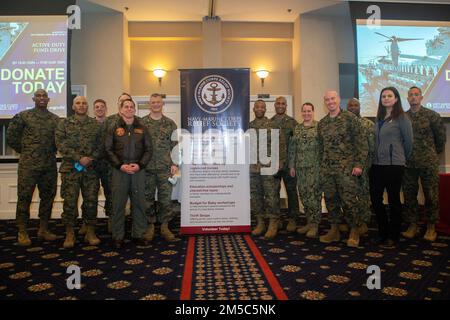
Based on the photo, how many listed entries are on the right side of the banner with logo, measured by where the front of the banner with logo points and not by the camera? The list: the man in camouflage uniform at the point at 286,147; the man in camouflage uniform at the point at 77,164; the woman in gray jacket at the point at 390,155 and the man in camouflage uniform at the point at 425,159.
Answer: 1

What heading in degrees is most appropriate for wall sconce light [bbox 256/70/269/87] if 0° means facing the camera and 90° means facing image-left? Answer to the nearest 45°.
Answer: approximately 0°

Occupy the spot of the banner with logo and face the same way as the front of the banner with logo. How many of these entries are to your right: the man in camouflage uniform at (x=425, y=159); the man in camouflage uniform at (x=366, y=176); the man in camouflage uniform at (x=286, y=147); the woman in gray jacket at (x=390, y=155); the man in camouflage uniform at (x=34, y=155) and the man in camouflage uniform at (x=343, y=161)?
1

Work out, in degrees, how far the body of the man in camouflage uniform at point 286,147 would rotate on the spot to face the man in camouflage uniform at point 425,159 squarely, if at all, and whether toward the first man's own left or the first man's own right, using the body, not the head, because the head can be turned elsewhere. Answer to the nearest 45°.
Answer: approximately 90° to the first man's own left

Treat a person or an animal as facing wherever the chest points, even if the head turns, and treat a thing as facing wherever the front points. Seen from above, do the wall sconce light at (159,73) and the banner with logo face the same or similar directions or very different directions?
same or similar directions

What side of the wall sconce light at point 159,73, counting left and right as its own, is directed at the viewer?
front

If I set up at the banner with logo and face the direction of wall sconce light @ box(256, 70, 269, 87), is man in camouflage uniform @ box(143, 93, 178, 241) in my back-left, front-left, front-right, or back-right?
back-left

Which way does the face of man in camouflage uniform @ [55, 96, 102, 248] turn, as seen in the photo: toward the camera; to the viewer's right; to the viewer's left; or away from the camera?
toward the camera

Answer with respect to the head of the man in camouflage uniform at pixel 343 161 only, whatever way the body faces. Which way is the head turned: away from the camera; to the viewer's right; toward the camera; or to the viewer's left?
toward the camera

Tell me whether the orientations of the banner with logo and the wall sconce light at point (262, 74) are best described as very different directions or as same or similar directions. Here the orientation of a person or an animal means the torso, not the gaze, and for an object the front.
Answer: same or similar directions

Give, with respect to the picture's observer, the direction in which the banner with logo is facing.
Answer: facing the viewer

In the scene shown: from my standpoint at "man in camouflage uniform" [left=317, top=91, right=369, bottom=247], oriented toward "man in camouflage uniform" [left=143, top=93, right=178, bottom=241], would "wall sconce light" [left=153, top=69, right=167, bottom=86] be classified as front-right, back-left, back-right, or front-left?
front-right

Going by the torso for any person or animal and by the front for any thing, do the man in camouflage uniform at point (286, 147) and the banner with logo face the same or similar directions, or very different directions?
same or similar directions

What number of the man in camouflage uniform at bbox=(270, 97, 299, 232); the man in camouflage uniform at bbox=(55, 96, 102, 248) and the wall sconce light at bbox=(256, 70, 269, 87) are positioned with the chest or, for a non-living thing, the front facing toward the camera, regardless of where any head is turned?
3

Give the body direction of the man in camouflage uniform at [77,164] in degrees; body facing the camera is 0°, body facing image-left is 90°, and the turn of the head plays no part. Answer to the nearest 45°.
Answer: approximately 0°
